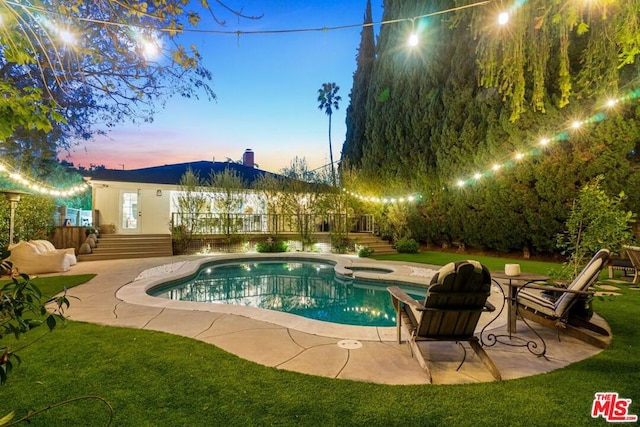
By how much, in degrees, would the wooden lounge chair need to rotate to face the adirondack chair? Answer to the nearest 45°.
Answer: approximately 45° to its left

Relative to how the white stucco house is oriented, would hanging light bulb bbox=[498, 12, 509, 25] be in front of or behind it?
in front

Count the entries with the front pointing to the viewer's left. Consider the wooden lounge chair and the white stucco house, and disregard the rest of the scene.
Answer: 1

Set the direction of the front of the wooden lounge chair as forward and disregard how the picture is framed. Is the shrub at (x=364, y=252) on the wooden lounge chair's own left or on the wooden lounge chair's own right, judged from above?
on the wooden lounge chair's own right

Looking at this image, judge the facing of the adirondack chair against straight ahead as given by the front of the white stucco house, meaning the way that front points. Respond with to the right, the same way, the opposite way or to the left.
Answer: the opposite way

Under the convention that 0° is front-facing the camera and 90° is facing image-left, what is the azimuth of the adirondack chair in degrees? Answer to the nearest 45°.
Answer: approximately 135°

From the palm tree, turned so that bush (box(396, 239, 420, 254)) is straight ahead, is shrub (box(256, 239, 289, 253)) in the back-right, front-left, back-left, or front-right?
front-right

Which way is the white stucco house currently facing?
toward the camera

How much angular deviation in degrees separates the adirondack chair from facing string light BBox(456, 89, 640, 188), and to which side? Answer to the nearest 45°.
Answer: approximately 90° to its right

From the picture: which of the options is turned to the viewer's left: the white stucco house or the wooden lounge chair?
the wooden lounge chair

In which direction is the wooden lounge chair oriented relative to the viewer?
to the viewer's left

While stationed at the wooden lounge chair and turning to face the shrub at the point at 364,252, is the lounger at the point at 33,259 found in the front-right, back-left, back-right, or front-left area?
front-left

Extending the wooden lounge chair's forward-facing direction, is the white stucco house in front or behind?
in front

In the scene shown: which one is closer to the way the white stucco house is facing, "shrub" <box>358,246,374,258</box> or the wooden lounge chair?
the wooden lounge chair

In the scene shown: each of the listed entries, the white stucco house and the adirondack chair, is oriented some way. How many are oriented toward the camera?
1

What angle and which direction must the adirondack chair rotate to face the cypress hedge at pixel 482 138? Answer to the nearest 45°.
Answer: approximately 45° to its right

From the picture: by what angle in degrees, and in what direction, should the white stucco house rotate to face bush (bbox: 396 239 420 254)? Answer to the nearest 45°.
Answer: approximately 45° to its left

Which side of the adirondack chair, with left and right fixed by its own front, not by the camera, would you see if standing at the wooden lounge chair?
right

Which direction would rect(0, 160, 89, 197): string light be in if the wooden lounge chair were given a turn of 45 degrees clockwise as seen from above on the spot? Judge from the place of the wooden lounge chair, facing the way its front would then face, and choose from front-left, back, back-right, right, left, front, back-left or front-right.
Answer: front-left
